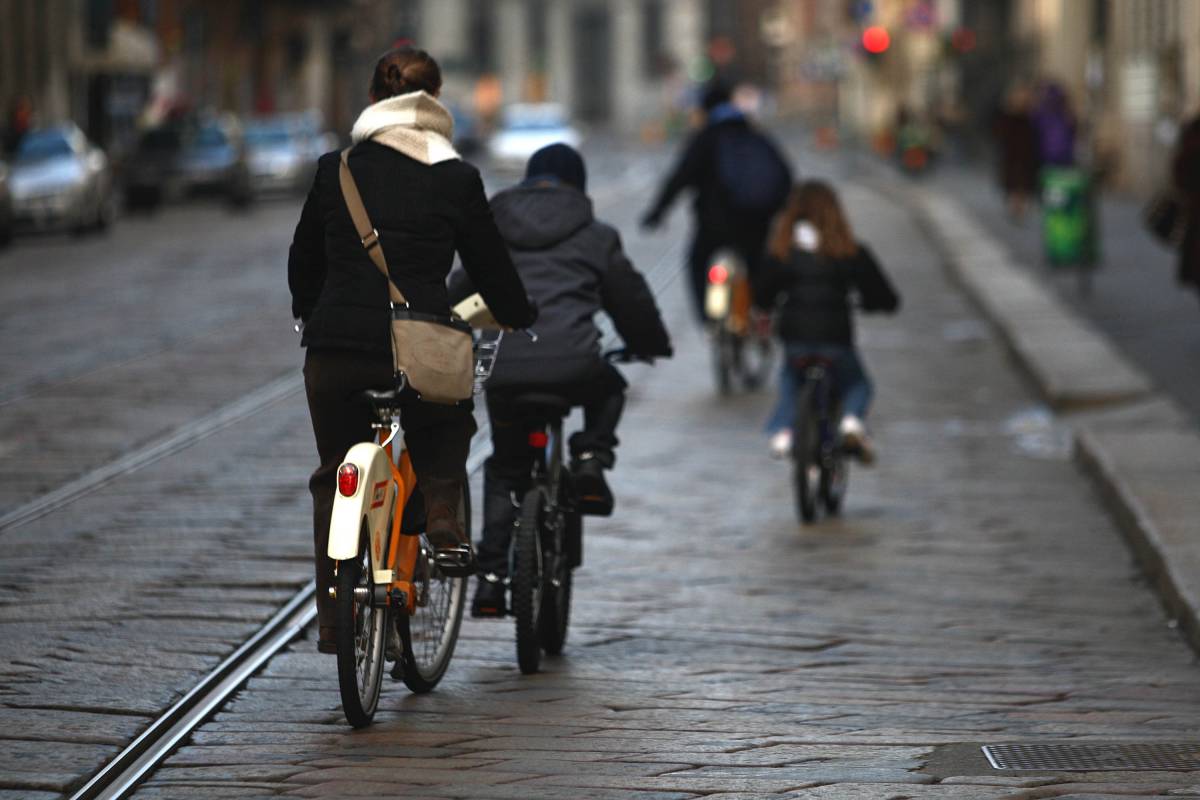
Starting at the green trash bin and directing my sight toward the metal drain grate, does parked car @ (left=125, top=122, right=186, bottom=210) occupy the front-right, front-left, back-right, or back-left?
back-right

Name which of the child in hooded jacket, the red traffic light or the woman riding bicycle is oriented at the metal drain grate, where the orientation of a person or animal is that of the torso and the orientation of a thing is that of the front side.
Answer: the red traffic light

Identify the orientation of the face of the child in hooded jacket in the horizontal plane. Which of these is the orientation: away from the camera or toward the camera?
away from the camera

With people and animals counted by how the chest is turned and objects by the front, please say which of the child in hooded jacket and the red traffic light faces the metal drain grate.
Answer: the red traffic light

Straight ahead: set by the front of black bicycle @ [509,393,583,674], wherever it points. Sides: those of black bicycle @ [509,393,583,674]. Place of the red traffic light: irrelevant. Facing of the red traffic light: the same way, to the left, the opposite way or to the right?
the opposite way

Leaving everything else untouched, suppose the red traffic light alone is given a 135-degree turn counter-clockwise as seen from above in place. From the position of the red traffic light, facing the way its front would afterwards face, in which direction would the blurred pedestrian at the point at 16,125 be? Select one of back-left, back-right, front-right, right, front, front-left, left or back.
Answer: back

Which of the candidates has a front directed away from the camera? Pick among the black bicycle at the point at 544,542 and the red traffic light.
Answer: the black bicycle

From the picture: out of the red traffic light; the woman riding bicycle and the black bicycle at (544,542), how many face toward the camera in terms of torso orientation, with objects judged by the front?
1

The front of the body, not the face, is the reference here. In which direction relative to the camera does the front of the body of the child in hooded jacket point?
away from the camera

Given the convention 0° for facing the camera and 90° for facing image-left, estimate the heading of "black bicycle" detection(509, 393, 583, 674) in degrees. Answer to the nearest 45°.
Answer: approximately 180°

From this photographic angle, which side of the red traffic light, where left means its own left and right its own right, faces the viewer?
front

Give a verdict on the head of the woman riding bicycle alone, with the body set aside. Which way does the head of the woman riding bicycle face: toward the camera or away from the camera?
away from the camera

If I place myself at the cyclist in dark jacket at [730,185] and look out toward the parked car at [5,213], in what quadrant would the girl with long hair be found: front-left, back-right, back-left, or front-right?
back-left

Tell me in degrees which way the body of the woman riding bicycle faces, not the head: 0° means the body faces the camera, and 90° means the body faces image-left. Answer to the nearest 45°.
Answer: approximately 180°

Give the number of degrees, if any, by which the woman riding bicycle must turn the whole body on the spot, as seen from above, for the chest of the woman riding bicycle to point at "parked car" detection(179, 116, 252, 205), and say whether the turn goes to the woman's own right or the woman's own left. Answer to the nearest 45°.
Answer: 0° — they already face it

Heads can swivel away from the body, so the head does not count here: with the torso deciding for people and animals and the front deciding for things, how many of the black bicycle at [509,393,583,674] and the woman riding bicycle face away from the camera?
2
